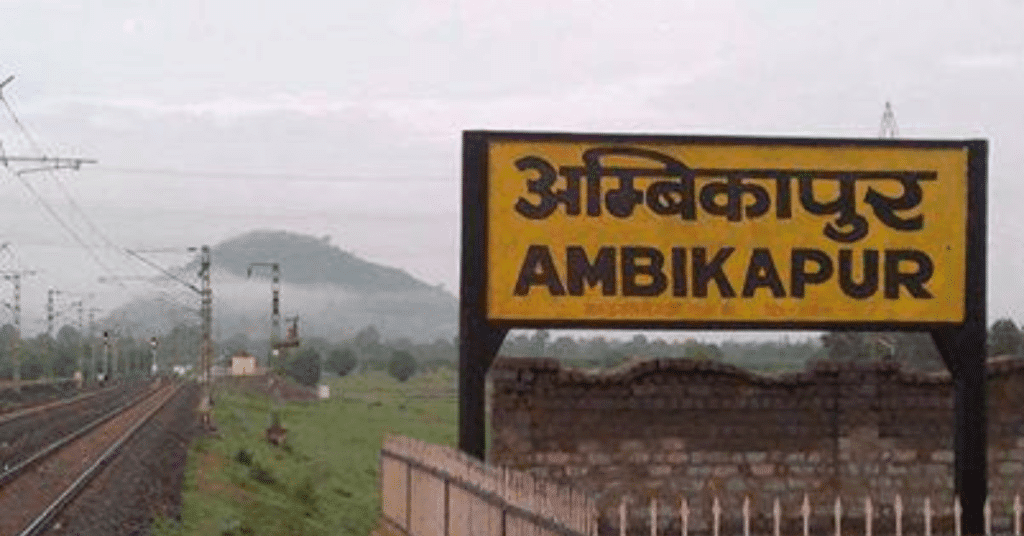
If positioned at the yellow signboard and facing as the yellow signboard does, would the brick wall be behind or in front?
behind

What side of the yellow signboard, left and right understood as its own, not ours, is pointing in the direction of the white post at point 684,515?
front

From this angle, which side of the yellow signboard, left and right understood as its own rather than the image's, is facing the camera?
front

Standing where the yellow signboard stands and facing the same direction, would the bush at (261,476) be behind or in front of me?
behind

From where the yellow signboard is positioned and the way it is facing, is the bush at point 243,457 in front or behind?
behind
